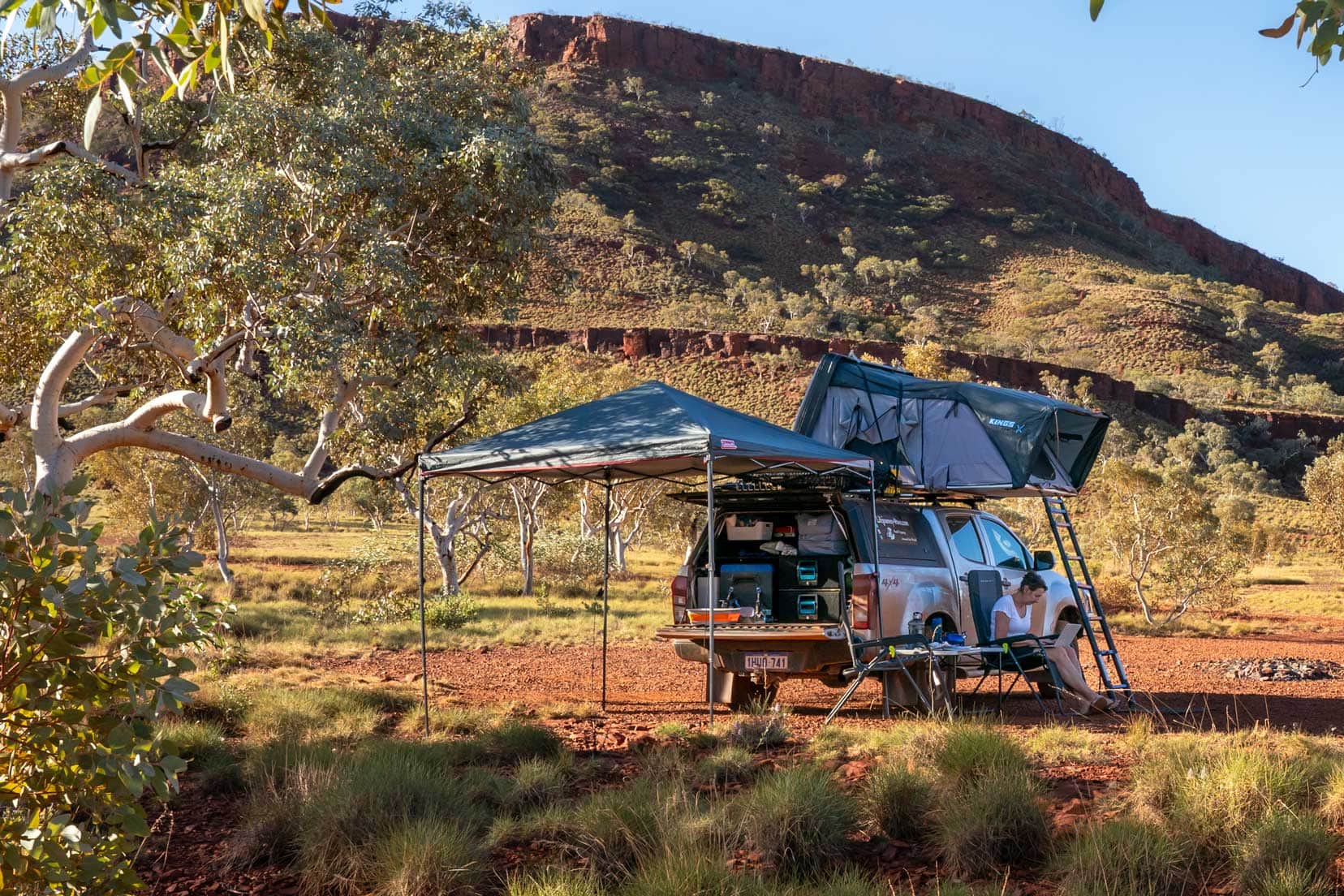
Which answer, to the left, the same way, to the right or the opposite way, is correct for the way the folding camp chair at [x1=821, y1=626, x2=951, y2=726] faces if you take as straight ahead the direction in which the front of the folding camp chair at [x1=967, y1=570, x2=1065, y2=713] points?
the same way

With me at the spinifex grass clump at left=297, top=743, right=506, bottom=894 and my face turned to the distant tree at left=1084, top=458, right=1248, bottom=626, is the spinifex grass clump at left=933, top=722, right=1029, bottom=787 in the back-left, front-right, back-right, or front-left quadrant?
front-right

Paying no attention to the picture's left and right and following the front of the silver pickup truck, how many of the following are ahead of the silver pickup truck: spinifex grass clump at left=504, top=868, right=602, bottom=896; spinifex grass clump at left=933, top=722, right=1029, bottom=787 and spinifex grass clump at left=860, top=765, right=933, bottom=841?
0

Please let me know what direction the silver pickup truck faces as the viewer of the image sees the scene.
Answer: facing away from the viewer and to the right of the viewer

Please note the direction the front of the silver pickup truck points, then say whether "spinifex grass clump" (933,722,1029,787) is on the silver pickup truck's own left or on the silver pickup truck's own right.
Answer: on the silver pickup truck's own right

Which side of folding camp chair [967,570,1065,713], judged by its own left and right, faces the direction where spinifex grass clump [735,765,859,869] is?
right

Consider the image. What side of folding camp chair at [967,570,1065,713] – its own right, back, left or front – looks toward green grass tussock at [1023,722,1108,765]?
right

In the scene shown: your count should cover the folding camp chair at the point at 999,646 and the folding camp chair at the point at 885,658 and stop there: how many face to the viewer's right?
2

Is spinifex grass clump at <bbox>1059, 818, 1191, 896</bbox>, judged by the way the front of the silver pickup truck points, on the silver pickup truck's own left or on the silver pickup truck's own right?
on the silver pickup truck's own right

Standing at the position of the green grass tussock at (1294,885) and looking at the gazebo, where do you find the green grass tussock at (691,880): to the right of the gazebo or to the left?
left

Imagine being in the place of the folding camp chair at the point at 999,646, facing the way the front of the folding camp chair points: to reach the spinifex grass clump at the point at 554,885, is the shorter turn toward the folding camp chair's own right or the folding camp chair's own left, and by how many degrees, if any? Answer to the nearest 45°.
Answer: approximately 90° to the folding camp chair's own right

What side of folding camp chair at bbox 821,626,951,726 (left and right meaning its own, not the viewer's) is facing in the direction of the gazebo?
back

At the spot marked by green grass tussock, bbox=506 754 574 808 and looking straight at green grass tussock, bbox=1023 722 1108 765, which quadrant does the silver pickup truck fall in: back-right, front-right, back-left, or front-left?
front-left

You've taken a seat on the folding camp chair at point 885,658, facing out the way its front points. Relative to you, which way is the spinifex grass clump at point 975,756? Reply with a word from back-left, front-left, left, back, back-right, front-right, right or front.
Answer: right

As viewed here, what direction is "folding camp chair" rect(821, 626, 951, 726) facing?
to the viewer's right

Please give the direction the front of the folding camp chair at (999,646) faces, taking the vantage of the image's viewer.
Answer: facing to the right of the viewer

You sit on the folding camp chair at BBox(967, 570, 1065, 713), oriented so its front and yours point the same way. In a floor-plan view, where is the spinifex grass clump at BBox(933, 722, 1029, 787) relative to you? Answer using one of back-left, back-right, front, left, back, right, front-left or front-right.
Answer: right
